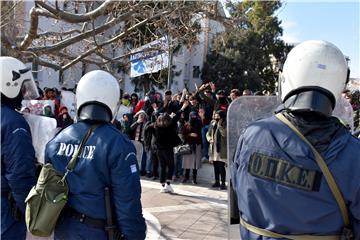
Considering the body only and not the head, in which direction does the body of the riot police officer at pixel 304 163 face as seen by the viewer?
away from the camera

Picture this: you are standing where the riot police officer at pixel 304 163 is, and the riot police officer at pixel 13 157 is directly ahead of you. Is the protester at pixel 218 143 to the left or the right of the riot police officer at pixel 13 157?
right

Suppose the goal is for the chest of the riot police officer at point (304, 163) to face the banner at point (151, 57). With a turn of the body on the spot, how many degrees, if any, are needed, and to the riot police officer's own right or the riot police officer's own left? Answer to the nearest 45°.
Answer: approximately 45° to the riot police officer's own left

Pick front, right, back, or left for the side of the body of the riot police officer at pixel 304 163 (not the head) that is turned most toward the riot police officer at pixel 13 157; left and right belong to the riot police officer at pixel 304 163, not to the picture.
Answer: left

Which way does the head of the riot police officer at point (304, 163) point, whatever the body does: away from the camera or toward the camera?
away from the camera

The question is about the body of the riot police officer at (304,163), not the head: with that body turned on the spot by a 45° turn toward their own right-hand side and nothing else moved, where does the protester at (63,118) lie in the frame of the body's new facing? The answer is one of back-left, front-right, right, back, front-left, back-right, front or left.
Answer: left

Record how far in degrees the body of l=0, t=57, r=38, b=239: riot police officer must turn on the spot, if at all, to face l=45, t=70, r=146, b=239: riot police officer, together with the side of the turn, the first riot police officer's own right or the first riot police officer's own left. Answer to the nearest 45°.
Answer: approximately 45° to the first riot police officer's own right

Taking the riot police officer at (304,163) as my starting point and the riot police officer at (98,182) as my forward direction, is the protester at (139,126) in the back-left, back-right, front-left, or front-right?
front-right

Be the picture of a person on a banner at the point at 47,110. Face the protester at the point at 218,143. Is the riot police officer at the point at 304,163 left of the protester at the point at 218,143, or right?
right

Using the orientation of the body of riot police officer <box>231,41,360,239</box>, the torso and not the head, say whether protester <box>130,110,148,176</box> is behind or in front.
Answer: in front

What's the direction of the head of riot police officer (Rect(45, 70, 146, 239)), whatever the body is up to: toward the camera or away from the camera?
away from the camera

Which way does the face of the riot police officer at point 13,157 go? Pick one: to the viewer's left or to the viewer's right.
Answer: to the viewer's right
